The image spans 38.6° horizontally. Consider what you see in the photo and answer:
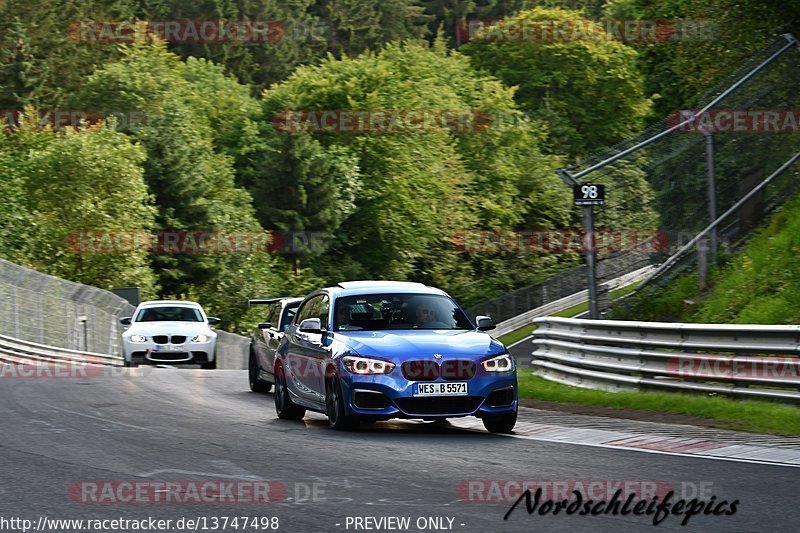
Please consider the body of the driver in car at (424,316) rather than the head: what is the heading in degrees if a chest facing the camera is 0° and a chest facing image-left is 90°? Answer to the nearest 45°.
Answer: approximately 315°

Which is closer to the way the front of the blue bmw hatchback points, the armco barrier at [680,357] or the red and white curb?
the red and white curb

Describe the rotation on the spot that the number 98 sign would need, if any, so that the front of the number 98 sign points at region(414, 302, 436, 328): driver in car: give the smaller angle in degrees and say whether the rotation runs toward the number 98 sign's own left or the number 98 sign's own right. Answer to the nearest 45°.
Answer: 0° — it already faces them

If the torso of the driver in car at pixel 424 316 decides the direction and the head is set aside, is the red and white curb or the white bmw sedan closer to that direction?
the red and white curb

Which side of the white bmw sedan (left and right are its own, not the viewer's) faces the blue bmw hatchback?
front

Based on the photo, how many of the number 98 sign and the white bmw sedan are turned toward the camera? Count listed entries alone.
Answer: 2

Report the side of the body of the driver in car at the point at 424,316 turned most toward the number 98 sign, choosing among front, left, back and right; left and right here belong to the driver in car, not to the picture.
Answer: back

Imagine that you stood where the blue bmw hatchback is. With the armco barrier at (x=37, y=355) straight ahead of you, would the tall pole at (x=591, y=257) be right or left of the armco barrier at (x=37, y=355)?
right

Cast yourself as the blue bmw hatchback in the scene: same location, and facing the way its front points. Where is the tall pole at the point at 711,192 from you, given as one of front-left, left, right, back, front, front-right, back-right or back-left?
left
